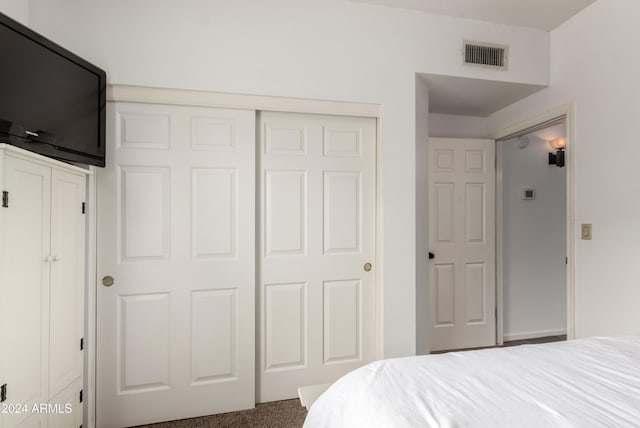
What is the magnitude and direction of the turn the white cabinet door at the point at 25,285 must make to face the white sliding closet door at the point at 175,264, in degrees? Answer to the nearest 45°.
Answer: approximately 90° to its left

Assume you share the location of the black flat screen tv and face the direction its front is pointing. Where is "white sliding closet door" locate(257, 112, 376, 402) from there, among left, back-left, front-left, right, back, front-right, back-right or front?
front-left

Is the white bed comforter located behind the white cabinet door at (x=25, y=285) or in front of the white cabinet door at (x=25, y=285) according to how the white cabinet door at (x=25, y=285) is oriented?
in front

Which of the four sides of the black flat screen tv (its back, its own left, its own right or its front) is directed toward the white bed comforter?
front

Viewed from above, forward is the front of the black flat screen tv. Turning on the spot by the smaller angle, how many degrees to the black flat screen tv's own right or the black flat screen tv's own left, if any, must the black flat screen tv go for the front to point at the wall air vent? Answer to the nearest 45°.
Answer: approximately 45° to the black flat screen tv's own left

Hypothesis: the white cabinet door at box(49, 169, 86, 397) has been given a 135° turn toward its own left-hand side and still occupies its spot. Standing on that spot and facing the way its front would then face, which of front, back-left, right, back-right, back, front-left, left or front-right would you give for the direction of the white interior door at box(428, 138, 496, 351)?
right

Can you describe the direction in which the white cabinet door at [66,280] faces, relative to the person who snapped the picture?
facing the viewer and to the right of the viewer

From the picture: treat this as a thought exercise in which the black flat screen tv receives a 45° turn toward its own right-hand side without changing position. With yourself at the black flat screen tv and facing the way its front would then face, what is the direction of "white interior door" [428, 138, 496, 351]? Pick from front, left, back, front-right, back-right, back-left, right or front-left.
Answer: left

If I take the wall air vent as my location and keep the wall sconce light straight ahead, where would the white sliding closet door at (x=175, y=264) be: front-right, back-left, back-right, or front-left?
back-left

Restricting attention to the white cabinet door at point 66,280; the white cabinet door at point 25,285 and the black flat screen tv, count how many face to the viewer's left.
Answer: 0

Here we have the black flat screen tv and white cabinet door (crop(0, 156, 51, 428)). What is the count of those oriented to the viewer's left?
0

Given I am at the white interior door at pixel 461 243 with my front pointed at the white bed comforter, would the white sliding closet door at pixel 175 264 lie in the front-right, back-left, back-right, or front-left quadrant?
front-right
